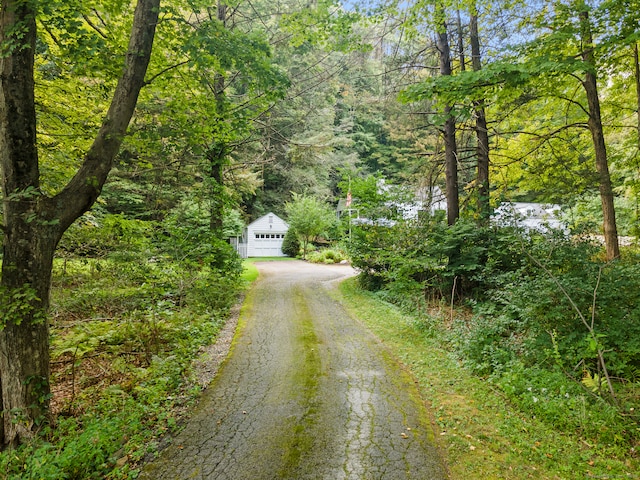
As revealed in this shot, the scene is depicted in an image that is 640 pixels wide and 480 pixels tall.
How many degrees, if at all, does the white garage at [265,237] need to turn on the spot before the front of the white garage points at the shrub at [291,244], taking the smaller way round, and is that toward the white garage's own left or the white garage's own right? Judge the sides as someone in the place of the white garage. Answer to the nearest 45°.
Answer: approximately 45° to the white garage's own left

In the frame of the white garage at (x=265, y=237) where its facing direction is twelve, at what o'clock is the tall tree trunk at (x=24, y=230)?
The tall tree trunk is roughly at 12 o'clock from the white garage.

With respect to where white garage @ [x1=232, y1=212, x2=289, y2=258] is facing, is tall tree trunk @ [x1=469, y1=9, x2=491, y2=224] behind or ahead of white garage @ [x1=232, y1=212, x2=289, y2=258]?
ahead

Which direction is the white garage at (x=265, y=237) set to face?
toward the camera

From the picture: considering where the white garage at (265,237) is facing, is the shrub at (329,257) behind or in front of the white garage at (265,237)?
in front

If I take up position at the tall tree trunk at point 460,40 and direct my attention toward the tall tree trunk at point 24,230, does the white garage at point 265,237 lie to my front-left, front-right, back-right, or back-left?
back-right
